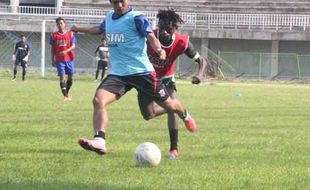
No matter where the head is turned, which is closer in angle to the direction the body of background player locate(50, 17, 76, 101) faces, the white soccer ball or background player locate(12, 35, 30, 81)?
the white soccer ball

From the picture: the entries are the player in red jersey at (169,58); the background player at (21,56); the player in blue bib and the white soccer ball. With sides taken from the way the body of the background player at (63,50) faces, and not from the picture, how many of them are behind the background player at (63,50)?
1

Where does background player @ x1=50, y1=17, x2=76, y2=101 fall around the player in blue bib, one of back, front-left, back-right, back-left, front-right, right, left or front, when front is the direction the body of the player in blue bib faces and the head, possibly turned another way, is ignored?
back-right

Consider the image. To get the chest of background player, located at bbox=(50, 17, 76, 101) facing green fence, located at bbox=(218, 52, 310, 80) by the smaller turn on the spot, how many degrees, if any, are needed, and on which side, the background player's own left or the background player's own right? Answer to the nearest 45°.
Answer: approximately 135° to the background player's own left

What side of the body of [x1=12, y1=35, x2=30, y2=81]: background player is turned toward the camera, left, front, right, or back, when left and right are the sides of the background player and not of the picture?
front

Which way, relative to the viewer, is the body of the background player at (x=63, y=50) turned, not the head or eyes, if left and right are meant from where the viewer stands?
facing the viewer

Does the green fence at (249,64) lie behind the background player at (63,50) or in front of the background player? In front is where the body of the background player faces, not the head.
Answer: behind

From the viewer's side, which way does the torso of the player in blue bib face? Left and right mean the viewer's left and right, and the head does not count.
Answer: facing the viewer and to the left of the viewer

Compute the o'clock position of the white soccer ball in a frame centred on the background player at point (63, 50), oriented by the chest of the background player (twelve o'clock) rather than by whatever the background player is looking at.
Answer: The white soccer ball is roughly at 12 o'clock from the background player.

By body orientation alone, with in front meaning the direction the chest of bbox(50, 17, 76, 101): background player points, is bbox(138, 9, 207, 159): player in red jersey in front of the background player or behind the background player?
in front

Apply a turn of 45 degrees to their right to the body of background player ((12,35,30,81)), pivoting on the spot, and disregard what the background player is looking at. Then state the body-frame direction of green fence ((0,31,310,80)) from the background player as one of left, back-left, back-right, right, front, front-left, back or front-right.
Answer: back

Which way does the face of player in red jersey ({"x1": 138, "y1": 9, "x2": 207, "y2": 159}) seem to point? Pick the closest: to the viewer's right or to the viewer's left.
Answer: to the viewer's left

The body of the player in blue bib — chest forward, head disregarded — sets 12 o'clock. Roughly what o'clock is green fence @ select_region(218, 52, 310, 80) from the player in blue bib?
The green fence is roughly at 5 o'clock from the player in blue bib.

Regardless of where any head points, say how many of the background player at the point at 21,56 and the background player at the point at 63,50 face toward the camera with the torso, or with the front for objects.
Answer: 2
